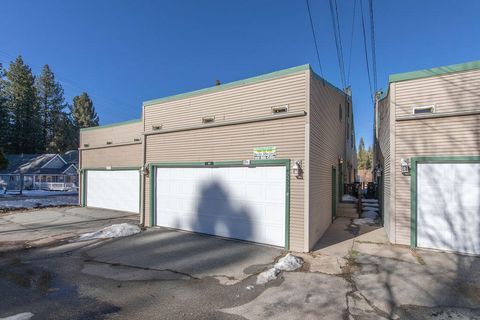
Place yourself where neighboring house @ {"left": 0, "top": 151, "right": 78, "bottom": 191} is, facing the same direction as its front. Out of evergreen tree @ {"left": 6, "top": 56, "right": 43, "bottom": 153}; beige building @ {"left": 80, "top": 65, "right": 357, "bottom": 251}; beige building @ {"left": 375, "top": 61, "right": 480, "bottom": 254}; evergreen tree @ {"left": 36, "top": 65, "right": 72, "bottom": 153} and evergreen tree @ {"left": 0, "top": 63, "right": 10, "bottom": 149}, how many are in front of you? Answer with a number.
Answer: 2

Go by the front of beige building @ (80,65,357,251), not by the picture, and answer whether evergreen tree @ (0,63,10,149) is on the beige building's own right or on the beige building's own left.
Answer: on the beige building's own right

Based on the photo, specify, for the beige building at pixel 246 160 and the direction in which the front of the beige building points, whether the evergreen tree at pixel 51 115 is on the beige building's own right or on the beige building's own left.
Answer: on the beige building's own right

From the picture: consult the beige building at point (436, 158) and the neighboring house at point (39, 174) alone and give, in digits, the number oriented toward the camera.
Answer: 2

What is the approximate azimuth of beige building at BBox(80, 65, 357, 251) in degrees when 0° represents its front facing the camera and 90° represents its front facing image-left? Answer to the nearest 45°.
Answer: approximately 45°

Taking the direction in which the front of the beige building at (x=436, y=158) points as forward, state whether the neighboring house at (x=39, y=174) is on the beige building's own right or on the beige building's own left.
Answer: on the beige building's own right

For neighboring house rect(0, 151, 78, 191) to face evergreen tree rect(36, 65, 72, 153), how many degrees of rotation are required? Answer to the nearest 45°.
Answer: approximately 180°

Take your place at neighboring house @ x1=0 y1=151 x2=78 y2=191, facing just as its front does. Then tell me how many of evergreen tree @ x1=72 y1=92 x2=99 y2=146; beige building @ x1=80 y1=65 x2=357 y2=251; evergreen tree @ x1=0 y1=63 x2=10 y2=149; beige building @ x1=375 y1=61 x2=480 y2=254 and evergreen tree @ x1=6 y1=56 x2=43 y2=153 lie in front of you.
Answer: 2

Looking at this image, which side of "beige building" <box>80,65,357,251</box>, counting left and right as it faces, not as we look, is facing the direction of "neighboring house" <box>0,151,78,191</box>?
right

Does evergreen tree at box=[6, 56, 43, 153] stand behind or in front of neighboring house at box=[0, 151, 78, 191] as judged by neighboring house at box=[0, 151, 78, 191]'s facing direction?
behind
